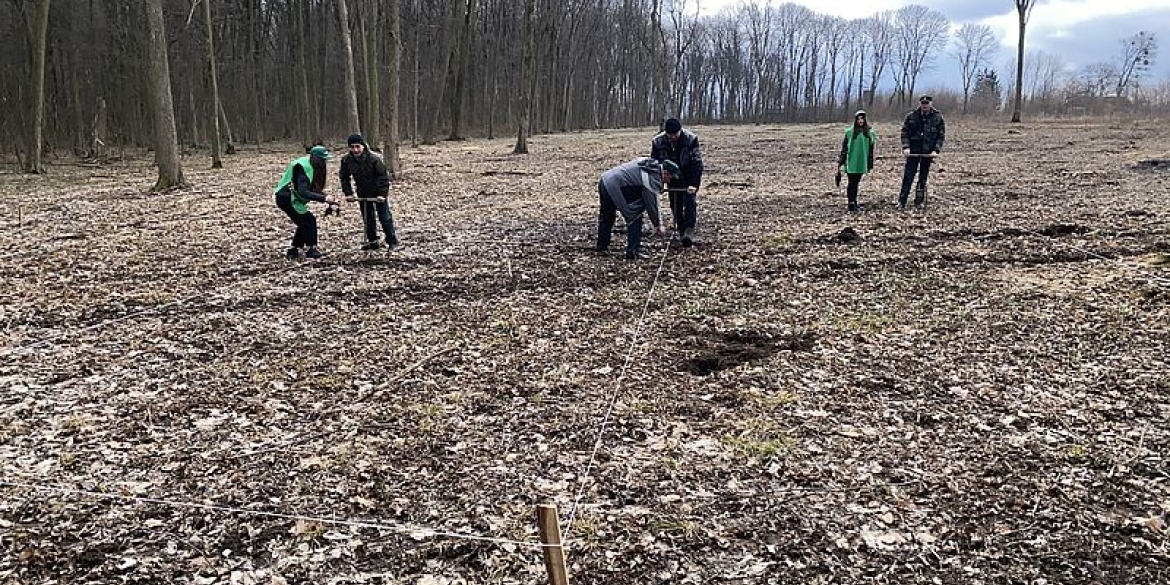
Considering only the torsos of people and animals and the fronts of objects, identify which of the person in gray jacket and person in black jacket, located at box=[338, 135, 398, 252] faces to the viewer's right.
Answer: the person in gray jacket

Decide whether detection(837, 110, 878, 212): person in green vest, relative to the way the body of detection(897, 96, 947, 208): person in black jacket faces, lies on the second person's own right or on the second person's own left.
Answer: on the second person's own right

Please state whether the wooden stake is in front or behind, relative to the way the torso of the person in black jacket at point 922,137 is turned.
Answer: in front

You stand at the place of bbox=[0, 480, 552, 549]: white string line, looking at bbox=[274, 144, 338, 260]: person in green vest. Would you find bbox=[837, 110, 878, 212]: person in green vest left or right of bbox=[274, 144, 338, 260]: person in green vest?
right

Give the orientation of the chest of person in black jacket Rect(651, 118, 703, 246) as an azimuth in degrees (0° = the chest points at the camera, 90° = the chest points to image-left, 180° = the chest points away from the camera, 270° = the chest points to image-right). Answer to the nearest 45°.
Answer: approximately 0°

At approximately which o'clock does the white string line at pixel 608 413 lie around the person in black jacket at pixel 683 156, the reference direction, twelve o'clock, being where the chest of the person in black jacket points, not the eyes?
The white string line is roughly at 12 o'clock from the person in black jacket.

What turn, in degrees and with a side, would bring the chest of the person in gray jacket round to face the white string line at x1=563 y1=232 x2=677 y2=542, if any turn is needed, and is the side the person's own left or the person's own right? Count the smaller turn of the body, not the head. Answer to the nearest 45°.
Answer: approximately 90° to the person's own right

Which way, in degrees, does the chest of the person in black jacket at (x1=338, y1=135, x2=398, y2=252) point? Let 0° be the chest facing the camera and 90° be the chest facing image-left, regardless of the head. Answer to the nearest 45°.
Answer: approximately 45°

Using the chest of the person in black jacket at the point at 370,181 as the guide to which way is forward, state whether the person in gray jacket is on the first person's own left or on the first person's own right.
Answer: on the first person's own left

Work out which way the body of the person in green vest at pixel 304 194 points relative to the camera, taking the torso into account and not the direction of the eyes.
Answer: to the viewer's right

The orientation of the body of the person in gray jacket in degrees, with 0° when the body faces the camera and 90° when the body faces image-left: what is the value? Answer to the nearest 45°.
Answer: approximately 270°

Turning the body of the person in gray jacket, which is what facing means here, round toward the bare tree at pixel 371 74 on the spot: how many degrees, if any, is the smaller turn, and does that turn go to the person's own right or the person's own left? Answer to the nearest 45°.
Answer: approximately 135° to the person's own left

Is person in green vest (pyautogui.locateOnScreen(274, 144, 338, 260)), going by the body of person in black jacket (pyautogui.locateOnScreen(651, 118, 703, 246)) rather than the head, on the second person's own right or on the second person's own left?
on the second person's own right

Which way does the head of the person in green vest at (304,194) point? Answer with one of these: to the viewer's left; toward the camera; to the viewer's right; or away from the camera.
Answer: to the viewer's right

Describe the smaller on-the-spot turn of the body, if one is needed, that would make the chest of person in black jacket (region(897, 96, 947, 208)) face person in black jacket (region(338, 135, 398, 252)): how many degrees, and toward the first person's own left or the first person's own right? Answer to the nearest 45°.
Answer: approximately 45° to the first person's own right
